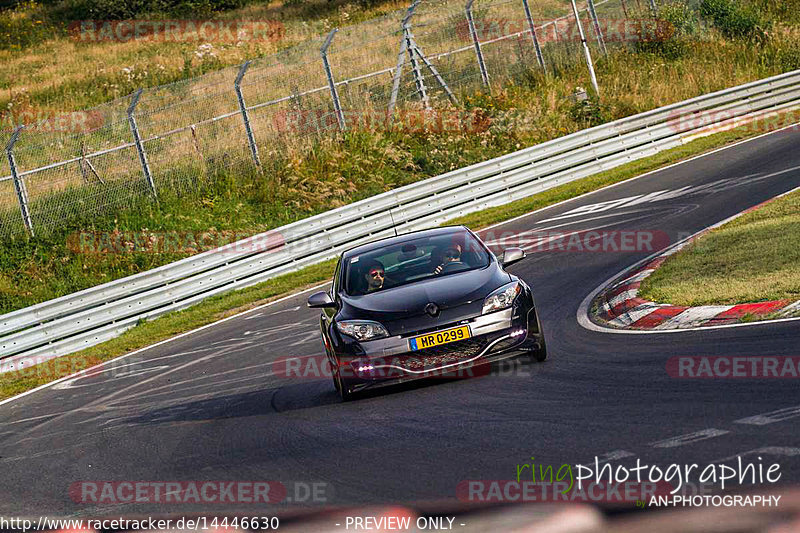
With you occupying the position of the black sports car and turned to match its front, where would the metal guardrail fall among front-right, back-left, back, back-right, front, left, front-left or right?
back

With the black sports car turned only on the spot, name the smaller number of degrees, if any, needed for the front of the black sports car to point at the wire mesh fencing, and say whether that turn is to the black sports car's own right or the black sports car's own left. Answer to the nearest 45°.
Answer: approximately 180°

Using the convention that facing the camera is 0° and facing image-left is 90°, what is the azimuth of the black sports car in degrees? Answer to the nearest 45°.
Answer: approximately 0°

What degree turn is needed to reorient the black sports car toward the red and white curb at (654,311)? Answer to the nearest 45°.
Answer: approximately 135° to its left
